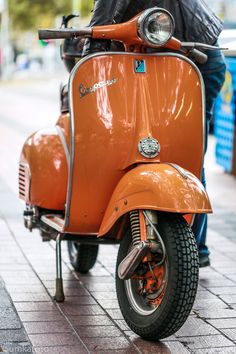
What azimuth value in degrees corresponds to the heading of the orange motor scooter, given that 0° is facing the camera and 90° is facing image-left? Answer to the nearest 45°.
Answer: approximately 315°
